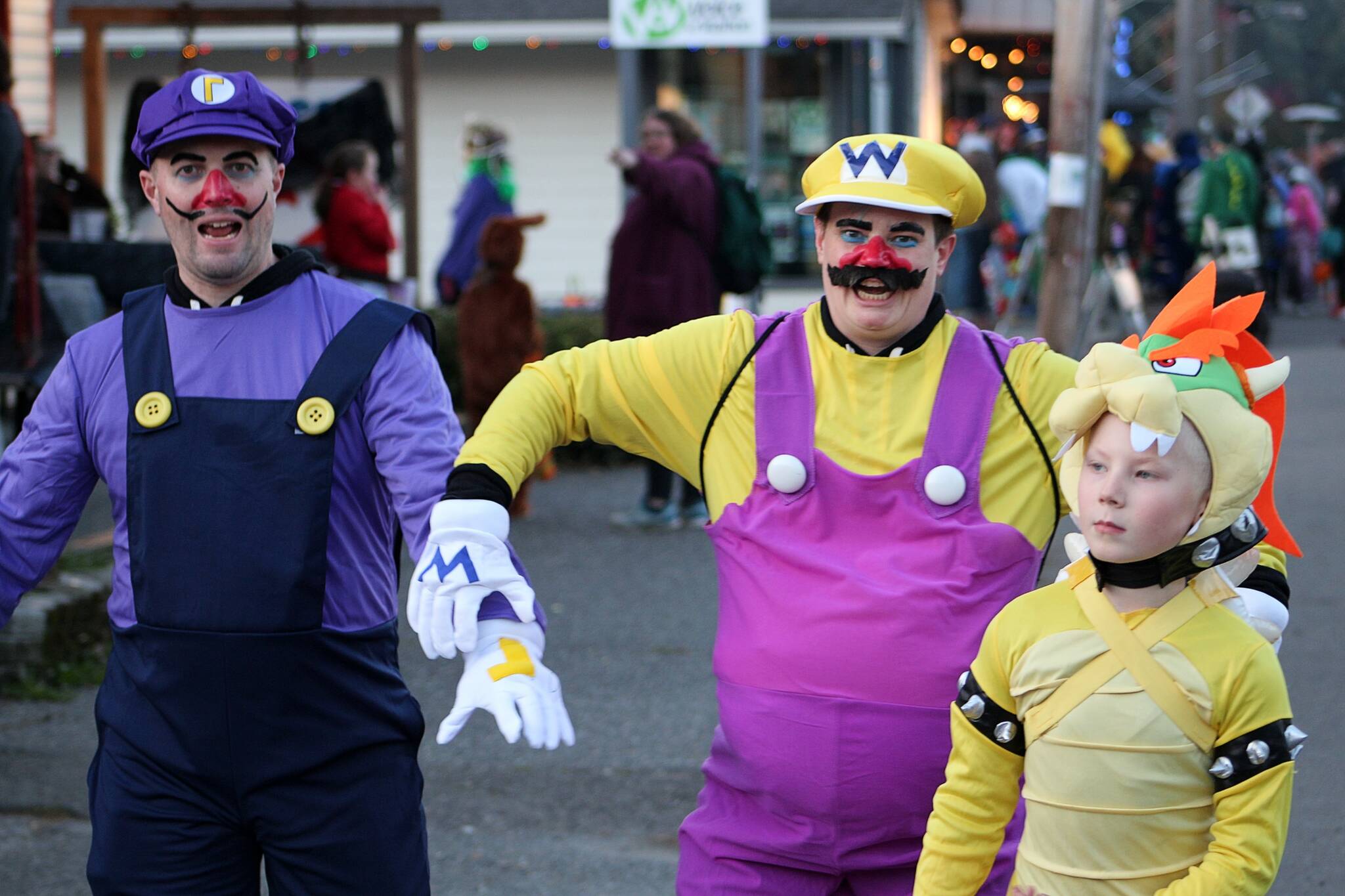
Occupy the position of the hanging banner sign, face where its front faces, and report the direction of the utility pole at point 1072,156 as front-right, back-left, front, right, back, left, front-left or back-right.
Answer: front-left

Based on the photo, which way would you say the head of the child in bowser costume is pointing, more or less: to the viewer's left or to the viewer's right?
to the viewer's left

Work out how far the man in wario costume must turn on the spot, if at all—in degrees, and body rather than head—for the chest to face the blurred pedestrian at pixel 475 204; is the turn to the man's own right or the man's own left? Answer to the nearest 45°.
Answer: approximately 180°

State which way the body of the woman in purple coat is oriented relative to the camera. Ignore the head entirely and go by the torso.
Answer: to the viewer's left

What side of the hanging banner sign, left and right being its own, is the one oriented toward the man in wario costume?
front

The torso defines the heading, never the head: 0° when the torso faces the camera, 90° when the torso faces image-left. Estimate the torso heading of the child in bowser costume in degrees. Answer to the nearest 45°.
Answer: approximately 45°

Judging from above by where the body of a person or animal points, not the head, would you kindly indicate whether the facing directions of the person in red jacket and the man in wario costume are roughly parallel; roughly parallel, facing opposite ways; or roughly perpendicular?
roughly perpendicular
